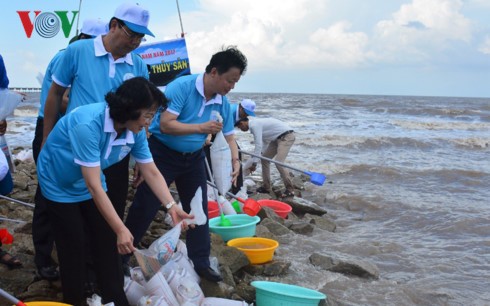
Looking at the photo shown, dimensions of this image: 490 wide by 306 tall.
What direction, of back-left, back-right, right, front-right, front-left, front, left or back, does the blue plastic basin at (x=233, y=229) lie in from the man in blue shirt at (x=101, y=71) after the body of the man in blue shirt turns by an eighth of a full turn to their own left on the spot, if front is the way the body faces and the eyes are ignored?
front-left

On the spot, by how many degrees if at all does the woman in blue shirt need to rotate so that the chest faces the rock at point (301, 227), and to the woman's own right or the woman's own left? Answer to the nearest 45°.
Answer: approximately 90° to the woman's own left

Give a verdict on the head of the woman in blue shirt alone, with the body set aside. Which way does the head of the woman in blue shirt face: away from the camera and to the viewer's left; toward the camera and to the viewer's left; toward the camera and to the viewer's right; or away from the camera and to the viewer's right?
toward the camera and to the viewer's right

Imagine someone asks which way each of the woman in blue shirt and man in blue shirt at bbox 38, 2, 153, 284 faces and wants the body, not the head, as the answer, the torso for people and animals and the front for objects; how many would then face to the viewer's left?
0

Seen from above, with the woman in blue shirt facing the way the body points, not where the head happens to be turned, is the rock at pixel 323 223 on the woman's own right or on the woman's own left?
on the woman's own left

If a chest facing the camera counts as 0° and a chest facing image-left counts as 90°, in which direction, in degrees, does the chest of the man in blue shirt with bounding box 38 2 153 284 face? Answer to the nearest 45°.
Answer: approximately 315°

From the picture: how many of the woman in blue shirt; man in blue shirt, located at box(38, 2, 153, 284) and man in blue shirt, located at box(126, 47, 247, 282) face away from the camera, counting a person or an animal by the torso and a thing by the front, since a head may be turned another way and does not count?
0

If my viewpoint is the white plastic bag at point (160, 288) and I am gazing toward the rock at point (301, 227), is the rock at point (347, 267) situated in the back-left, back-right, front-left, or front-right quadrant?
front-right

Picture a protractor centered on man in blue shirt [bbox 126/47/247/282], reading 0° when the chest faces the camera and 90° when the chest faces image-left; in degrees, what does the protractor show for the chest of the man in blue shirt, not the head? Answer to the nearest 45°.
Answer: approximately 315°

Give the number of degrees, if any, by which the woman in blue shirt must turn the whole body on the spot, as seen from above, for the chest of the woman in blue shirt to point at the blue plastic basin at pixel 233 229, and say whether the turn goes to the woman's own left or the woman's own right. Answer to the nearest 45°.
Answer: approximately 90° to the woman's own left

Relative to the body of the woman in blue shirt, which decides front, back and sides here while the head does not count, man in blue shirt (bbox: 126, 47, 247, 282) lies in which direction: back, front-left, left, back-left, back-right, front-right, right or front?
left

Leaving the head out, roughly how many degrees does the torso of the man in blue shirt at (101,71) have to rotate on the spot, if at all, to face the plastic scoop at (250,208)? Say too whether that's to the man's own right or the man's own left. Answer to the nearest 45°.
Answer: approximately 90° to the man's own left

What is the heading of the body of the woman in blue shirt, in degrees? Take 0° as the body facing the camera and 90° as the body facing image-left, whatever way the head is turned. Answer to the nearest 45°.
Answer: approximately 315°

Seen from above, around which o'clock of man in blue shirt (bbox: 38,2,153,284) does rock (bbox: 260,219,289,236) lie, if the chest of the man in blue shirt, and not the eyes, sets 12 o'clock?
The rock is roughly at 9 o'clock from the man in blue shirt.

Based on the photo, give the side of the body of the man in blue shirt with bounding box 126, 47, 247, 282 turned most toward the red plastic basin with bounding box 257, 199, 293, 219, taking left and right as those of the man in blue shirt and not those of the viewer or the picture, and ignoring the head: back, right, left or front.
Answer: left
